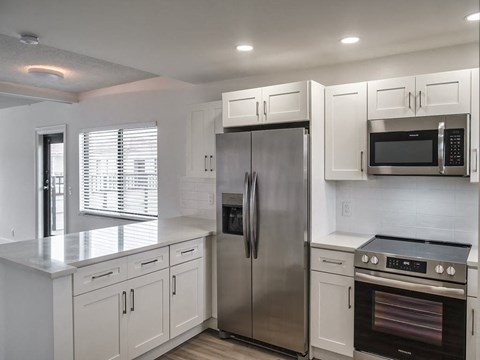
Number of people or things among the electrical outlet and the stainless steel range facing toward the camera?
2

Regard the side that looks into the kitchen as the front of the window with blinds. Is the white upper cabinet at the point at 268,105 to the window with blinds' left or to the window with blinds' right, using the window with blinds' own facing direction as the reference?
on its left

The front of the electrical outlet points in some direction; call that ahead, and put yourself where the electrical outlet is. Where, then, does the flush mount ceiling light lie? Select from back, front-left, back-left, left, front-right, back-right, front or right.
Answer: right

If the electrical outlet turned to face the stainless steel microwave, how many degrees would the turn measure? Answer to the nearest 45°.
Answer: approximately 45° to its left

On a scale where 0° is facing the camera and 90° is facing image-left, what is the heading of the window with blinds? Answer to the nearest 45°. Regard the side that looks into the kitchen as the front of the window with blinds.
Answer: approximately 45°

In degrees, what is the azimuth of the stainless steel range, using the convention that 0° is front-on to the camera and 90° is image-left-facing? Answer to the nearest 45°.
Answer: approximately 0°

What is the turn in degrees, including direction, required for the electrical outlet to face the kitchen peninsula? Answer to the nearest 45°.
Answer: approximately 45° to its right

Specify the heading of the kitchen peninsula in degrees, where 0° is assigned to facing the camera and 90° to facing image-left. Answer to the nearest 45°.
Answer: approximately 315°
